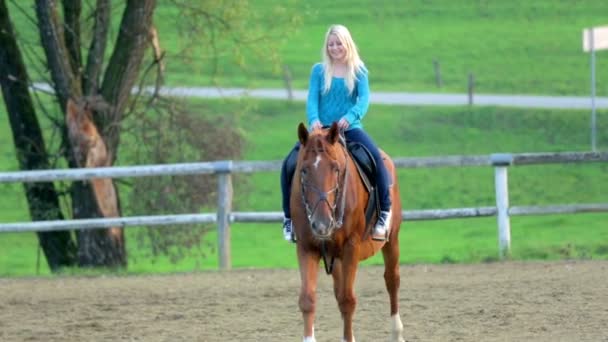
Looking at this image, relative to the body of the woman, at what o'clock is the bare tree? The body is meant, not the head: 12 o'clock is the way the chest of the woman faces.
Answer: The bare tree is roughly at 5 o'clock from the woman.

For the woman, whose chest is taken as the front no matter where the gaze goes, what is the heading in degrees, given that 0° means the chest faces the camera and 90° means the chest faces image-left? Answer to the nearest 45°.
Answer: approximately 0°

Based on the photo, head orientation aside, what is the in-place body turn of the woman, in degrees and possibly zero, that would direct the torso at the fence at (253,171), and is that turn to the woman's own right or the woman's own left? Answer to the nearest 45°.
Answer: approximately 180°

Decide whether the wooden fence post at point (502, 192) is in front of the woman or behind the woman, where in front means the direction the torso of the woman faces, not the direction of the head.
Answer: behind

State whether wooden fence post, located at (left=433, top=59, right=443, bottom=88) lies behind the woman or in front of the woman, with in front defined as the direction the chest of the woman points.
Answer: behind

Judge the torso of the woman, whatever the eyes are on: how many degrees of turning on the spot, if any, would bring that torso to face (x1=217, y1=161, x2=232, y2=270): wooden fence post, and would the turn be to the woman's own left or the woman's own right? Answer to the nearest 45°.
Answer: approximately 180°
